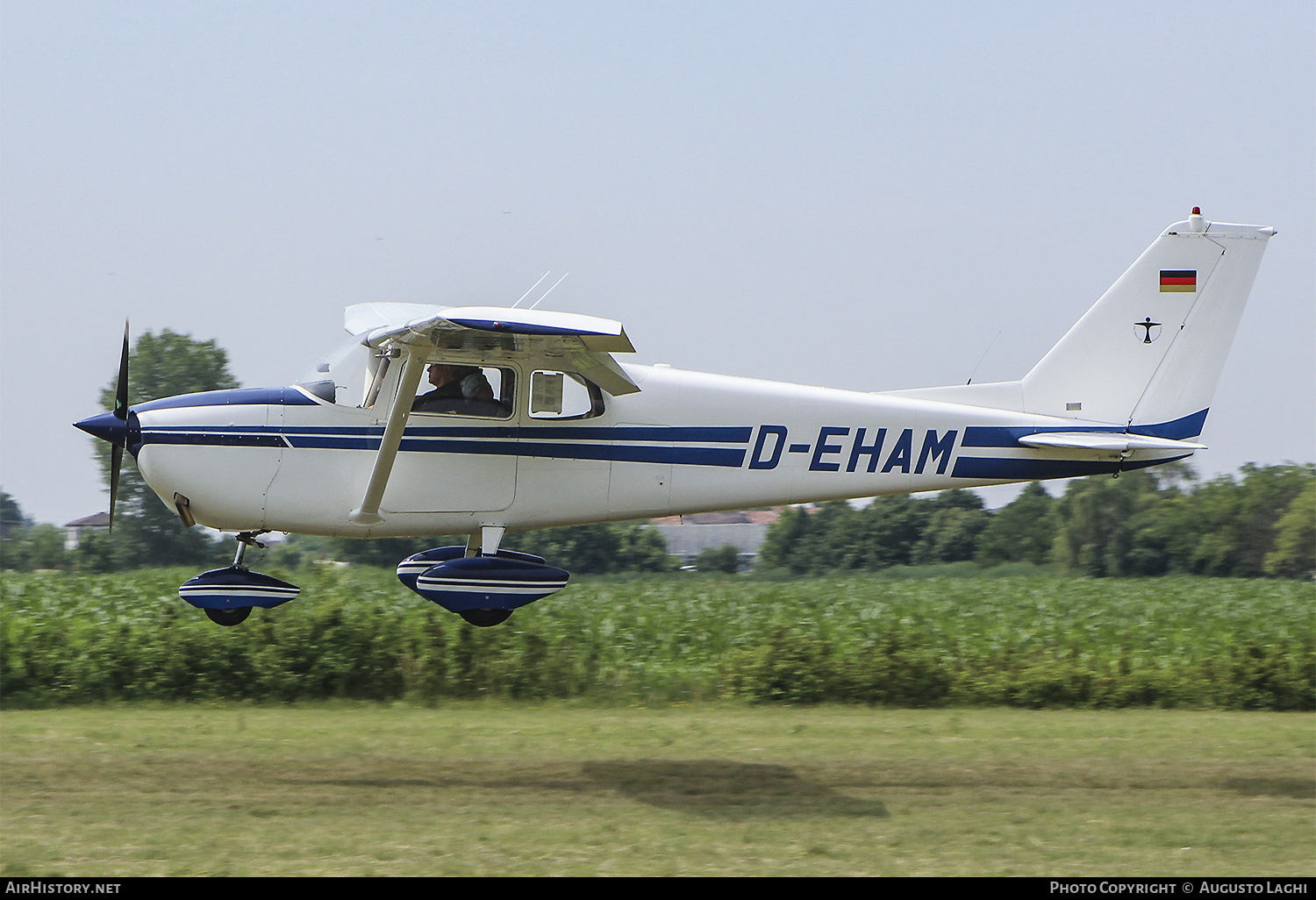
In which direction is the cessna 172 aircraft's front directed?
to the viewer's left

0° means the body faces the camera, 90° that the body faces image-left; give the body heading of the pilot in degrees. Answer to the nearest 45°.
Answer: approximately 90°

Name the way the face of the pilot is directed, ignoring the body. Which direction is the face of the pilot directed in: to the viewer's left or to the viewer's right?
to the viewer's left
